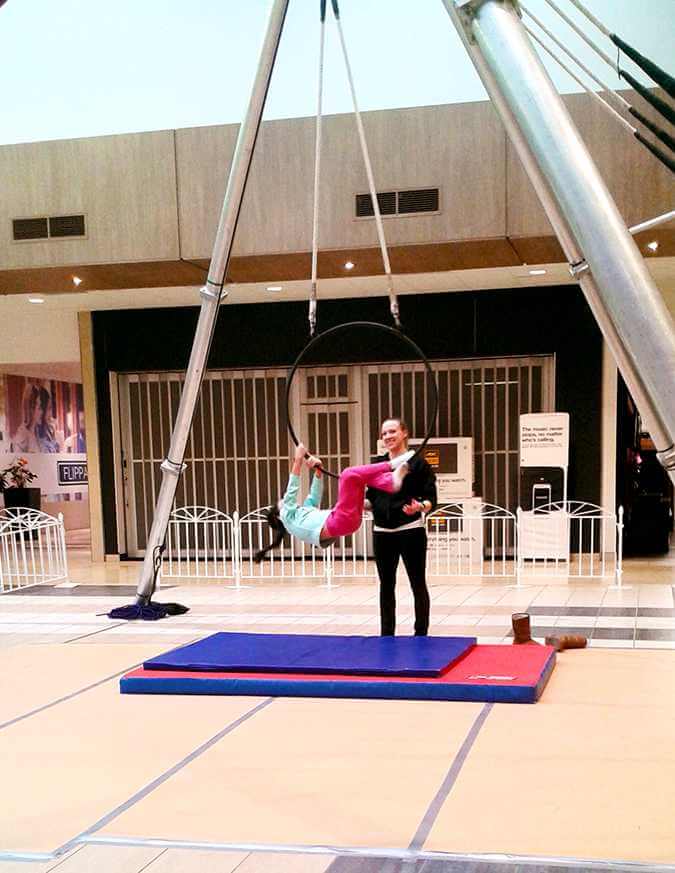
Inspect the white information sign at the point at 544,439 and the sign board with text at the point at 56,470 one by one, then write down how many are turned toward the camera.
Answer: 2

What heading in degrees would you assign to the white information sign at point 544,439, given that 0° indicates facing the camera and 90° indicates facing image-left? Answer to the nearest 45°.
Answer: approximately 0°

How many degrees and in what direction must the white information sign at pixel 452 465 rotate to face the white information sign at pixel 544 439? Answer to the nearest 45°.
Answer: approximately 45° to its left

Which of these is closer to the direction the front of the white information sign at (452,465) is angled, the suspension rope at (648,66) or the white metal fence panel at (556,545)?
the suspension rope

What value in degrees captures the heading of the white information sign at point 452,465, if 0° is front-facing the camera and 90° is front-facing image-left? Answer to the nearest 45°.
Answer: approximately 0°

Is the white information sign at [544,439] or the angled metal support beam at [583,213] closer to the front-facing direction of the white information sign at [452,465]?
the angled metal support beam
